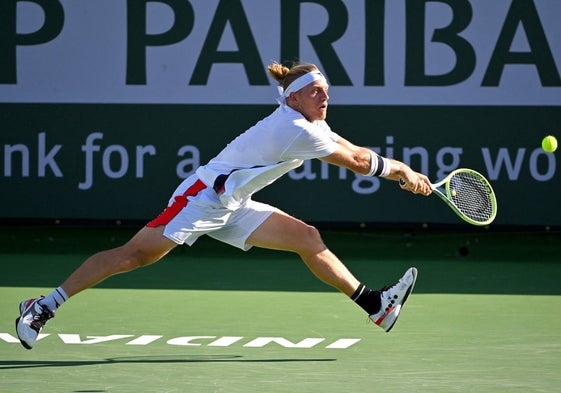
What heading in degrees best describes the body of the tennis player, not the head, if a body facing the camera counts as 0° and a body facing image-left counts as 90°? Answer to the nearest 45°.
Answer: approximately 270°
